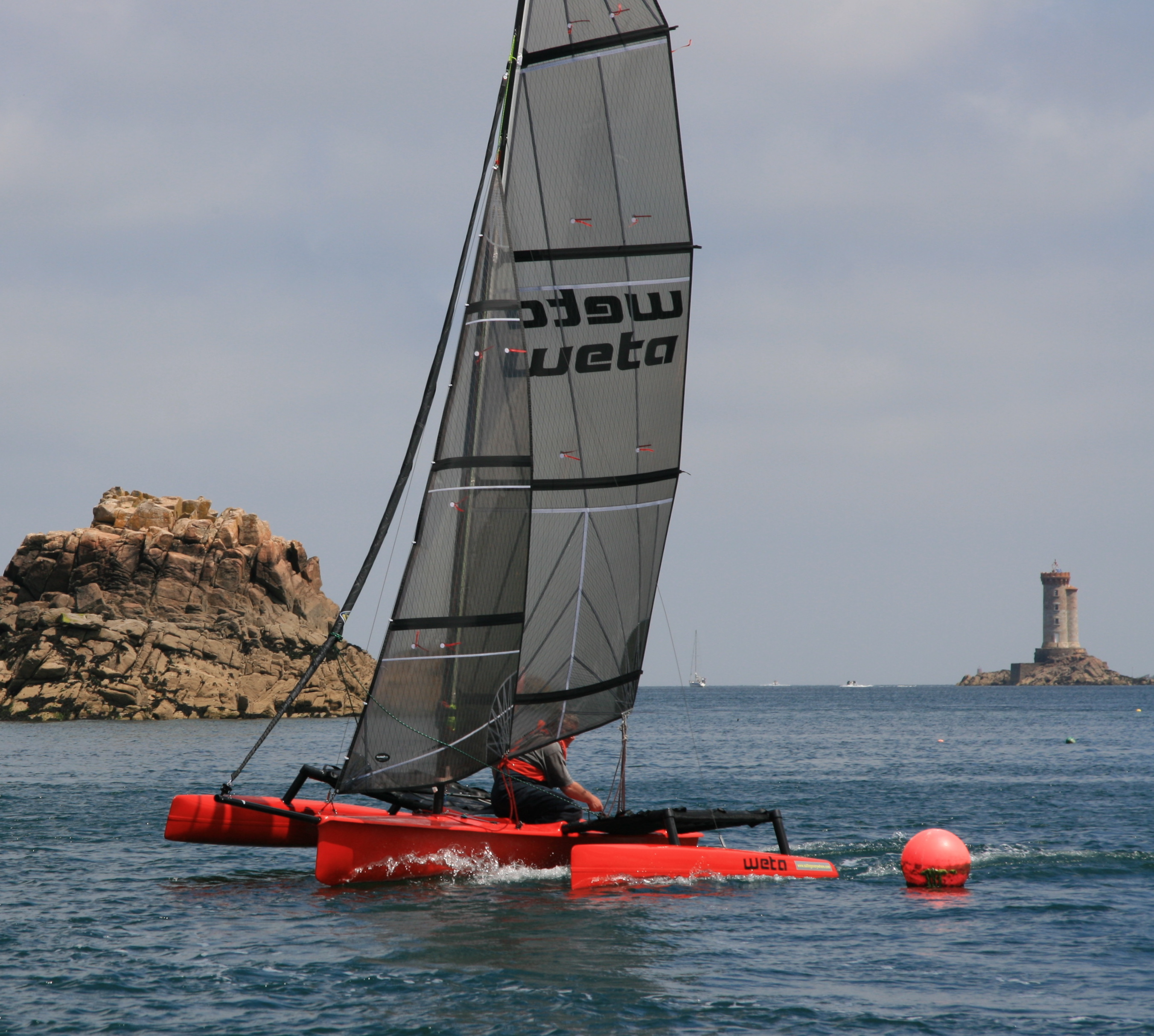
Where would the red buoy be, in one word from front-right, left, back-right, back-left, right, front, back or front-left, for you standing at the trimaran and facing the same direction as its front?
back-left

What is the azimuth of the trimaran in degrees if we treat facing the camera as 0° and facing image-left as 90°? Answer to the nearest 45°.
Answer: approximately 45°
